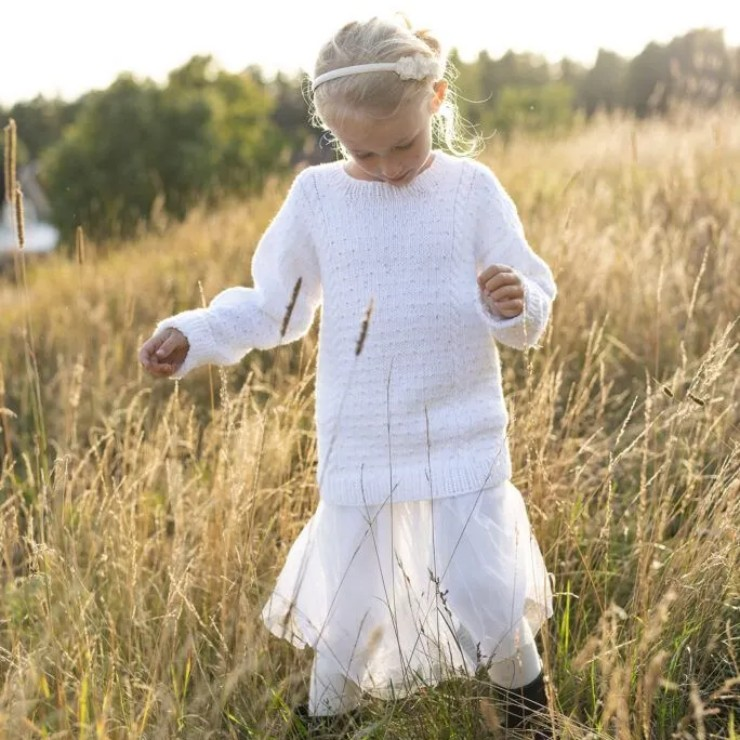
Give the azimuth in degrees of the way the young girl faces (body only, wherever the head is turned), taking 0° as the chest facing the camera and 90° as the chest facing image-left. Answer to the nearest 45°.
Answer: approximately 0°

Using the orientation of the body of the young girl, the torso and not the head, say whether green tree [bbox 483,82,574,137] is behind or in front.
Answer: behind

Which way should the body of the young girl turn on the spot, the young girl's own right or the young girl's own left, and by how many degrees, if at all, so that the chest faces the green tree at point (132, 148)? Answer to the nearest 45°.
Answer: approximately 180°

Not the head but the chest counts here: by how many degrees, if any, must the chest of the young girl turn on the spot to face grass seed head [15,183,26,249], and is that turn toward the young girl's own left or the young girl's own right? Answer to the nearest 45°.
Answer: approximately 90° to the young girl's own right

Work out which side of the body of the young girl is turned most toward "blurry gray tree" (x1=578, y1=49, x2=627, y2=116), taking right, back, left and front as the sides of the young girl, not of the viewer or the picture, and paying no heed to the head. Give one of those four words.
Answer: back

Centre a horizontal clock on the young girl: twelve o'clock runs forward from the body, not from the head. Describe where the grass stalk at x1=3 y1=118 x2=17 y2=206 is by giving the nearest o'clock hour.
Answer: The grass stalk is roughly at 4 o'clock from the young girl.
